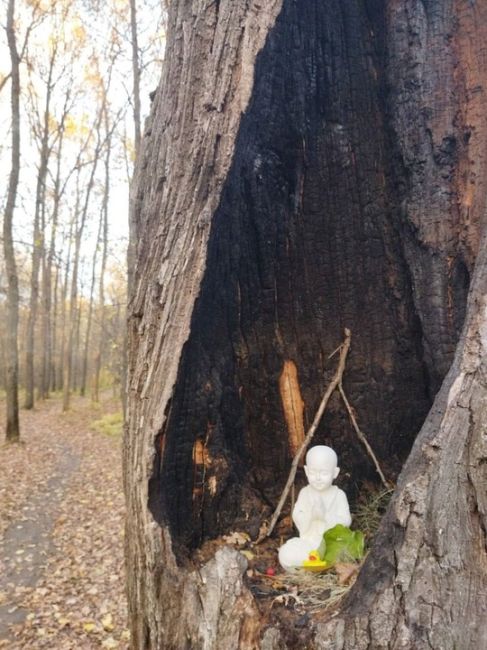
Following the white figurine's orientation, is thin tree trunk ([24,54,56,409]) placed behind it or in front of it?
behind

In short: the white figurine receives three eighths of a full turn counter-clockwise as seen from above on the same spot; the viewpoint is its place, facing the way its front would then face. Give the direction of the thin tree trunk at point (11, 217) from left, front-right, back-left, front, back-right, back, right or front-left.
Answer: left

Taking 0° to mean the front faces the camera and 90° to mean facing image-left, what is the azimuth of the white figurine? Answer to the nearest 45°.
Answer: approximately 0°

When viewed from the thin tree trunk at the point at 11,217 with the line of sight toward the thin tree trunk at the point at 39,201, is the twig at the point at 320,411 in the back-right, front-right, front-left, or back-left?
back-right
